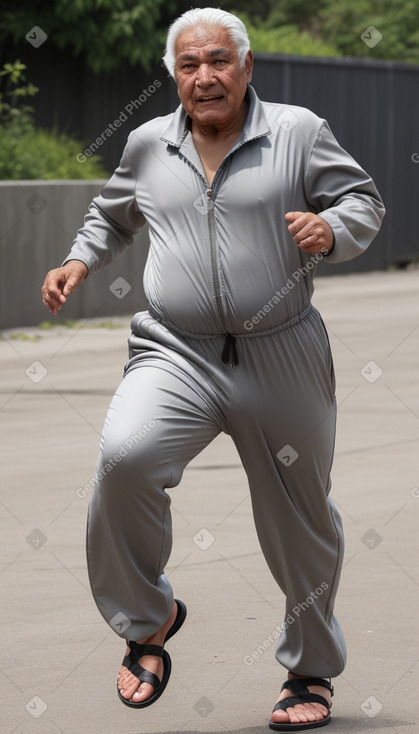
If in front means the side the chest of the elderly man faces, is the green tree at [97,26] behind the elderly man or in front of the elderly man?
behind

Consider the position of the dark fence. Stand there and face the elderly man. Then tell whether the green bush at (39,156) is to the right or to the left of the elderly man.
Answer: right

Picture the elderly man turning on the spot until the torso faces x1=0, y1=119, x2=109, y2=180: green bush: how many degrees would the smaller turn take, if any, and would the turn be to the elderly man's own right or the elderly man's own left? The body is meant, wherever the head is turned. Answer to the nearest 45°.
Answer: approximately 180°

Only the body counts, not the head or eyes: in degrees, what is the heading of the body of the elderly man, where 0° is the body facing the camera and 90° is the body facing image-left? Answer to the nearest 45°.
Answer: approximately 0°

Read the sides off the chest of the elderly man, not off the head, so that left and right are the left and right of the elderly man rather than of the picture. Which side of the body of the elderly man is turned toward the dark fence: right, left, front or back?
back
